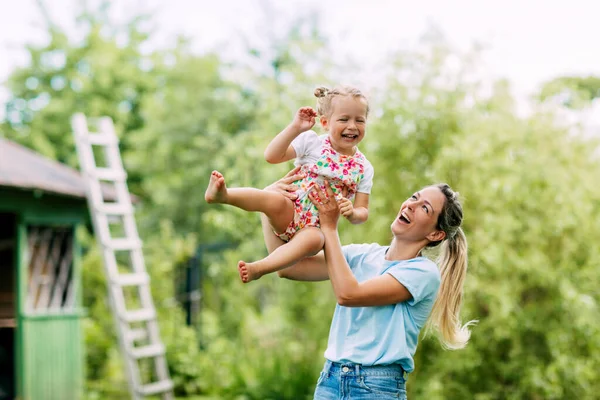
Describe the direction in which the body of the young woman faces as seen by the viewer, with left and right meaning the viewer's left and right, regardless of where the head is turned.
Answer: facing the viewer and to the left of the viewer

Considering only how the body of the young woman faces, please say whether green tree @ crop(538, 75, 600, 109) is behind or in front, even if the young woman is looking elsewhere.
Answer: behind

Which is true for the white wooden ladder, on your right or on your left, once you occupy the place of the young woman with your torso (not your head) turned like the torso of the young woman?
on your right
